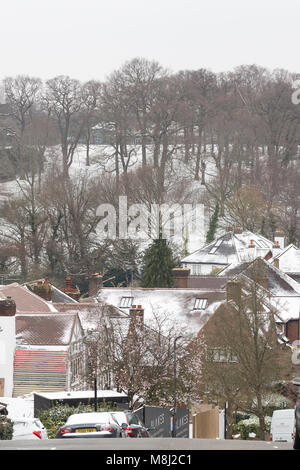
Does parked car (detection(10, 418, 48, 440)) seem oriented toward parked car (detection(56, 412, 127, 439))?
no

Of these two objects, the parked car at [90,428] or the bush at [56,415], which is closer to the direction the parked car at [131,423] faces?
the bush

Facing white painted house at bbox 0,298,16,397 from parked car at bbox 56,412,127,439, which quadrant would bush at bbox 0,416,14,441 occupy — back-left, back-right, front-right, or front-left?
front-left

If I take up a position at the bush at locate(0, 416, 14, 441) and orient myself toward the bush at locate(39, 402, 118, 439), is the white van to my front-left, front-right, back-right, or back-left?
front-right

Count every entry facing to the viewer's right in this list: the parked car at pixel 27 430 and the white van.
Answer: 0

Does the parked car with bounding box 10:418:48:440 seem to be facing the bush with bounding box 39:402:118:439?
no

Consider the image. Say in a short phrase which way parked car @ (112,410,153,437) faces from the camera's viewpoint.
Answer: facing away from the viewer and to the right of the viewer

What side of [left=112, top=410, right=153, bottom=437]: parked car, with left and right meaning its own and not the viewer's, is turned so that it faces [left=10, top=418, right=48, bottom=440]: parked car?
left

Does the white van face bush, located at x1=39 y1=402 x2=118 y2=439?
no

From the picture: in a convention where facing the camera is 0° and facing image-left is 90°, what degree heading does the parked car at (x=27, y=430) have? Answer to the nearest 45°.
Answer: approximately 135°

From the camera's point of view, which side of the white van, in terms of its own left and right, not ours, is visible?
back

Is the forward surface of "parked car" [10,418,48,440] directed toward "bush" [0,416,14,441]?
no
